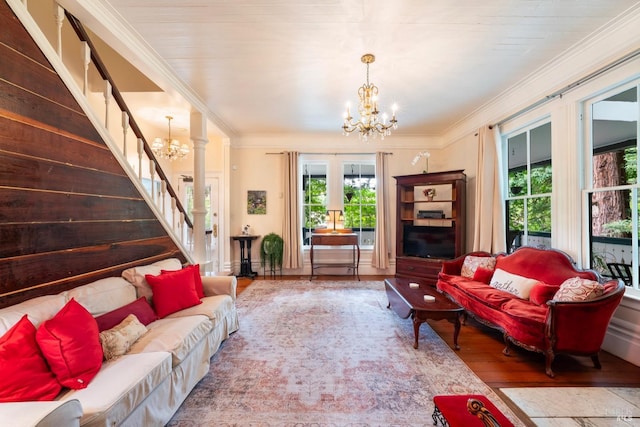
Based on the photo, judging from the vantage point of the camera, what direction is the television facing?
facing the viewer

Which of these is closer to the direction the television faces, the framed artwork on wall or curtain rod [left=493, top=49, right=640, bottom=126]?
the curtain rod

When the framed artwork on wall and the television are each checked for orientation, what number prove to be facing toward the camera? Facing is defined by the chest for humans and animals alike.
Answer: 2

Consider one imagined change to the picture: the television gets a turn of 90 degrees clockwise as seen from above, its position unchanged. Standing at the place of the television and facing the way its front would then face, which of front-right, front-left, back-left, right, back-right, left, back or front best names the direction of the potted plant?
front

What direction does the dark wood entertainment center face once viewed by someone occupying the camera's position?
facing the viewer and to the left of the viewer

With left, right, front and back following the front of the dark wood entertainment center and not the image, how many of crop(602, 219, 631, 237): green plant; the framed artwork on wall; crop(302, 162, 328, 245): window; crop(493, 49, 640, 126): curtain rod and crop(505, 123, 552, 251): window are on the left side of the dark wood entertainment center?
3

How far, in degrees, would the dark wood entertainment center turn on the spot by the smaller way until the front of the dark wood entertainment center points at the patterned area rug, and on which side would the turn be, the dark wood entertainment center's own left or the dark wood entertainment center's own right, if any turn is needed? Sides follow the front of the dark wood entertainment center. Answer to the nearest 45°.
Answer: approximately 45° to the dark wood entertainment center's own left

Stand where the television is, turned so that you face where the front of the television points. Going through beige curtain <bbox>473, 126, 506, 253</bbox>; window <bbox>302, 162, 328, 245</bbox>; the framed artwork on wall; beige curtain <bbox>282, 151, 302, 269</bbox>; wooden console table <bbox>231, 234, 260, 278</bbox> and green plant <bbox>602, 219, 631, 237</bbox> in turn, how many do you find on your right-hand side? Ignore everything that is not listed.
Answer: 4

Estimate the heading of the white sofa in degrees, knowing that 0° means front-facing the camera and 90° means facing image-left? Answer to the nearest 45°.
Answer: approximately 315°

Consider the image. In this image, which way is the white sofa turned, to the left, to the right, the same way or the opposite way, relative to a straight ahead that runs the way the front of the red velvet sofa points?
the opposite way

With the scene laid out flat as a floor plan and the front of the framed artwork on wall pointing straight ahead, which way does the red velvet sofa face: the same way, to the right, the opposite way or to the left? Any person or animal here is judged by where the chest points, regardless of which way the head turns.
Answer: to the right

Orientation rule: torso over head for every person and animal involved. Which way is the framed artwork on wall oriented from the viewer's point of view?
toward the camera
